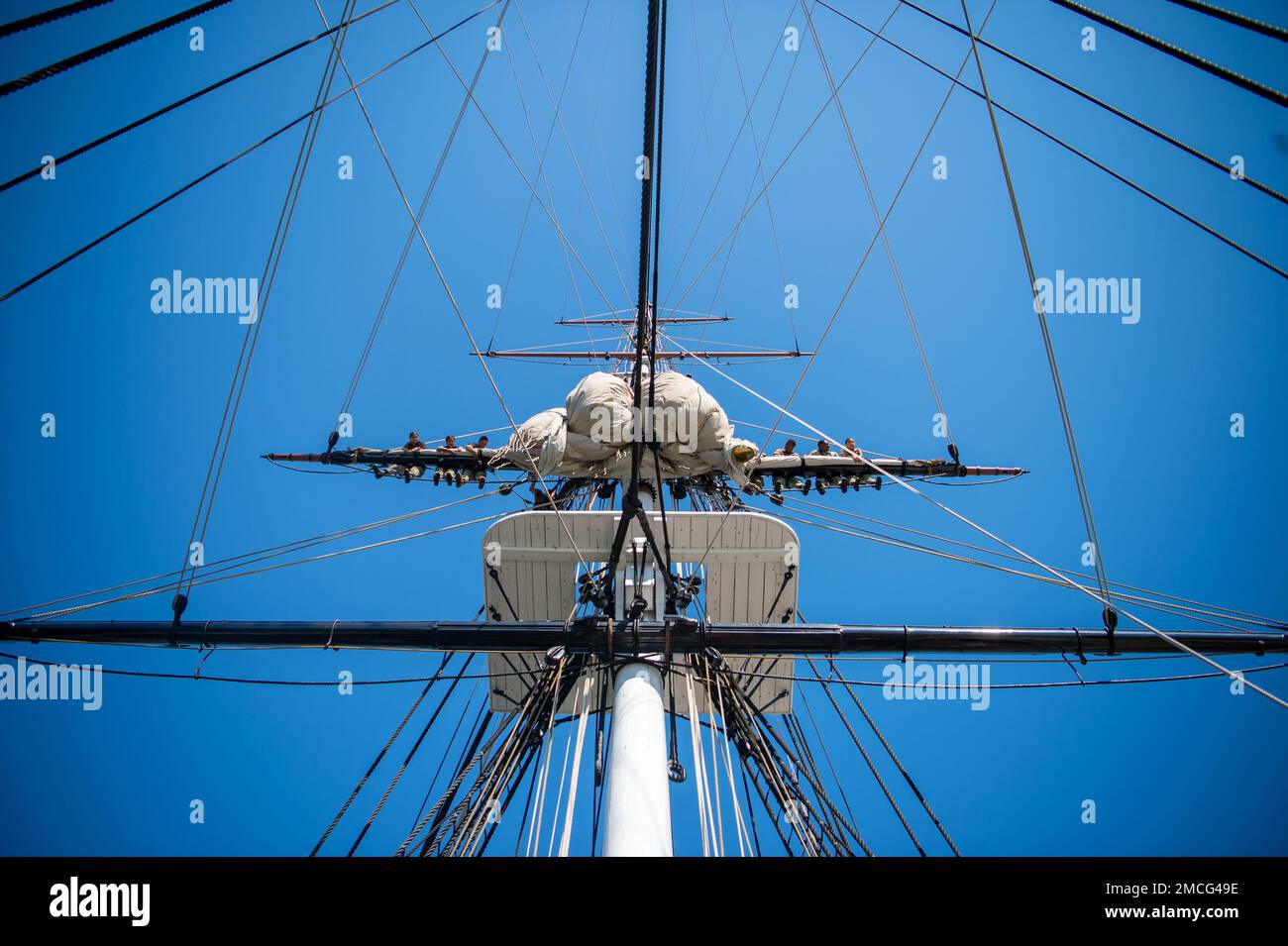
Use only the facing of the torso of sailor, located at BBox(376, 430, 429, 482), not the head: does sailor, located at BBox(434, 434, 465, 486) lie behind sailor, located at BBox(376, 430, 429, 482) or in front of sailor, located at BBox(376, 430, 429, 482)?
in front
